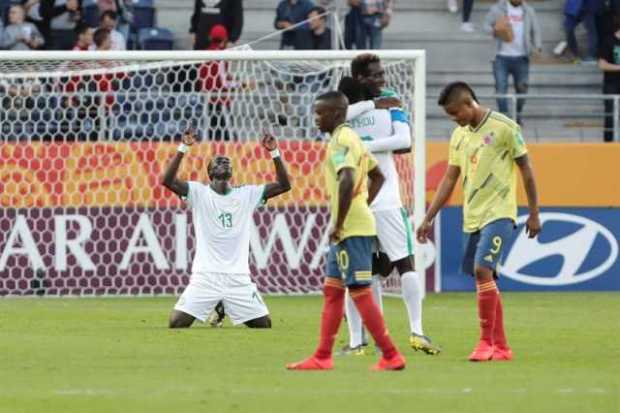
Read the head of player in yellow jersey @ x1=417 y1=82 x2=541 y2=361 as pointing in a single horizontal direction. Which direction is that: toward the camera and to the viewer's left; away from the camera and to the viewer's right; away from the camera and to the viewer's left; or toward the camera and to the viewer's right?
toward the camera and to the viewer's left

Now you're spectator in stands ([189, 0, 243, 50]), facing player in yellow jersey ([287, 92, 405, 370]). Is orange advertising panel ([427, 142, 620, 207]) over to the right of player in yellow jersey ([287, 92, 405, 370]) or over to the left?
left

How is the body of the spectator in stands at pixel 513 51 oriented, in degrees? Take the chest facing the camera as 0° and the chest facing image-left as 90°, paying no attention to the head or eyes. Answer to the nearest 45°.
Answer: approximately 0°

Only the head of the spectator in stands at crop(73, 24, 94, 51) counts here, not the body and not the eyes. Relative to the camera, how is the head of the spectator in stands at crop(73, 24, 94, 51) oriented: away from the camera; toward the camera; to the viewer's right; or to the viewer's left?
toward the camera

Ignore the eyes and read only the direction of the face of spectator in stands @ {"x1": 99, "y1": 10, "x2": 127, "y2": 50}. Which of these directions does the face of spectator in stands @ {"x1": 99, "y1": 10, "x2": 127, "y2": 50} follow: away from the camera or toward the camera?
toward the camera

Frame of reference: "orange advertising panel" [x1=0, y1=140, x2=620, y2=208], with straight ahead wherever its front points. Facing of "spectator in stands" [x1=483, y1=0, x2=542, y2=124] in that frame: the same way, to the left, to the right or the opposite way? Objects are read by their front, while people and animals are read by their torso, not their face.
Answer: the same way

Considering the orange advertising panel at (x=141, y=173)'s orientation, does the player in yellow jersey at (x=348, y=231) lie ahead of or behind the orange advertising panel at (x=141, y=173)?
ahead

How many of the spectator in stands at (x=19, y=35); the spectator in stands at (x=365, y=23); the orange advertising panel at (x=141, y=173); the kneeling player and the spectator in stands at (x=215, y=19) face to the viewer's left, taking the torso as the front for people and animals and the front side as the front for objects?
0

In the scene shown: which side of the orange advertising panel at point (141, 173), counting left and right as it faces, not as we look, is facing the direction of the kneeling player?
front

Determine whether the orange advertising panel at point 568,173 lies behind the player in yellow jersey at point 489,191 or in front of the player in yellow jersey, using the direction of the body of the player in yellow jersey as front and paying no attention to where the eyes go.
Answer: behind

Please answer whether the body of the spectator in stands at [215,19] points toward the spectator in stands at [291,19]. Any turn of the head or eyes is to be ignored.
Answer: no

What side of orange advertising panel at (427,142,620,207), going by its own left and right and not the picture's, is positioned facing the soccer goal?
right

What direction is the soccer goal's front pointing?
toward the camera

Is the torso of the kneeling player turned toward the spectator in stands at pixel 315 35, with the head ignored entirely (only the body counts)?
no

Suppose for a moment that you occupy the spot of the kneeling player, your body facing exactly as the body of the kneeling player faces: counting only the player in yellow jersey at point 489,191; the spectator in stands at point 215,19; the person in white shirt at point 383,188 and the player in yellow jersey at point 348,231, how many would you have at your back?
1

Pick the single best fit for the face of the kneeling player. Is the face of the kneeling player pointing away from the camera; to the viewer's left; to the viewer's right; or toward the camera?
toward the camera

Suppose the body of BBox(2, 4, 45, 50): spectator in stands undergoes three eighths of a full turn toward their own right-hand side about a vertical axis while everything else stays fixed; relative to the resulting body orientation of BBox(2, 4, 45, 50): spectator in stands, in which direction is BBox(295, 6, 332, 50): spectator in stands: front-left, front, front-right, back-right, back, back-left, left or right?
back-right
